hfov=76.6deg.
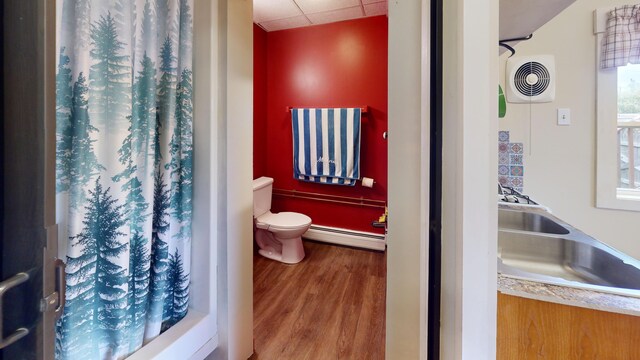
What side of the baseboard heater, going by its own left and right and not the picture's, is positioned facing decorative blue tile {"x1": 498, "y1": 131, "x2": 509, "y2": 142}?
left

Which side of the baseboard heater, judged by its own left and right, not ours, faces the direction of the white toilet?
front

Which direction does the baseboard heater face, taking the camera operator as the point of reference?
facing the viewer and to the left of the viewer

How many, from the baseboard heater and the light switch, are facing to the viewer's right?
0

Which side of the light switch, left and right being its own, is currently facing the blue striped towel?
right

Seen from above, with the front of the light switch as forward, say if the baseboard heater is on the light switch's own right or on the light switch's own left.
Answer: on the light switch's own right

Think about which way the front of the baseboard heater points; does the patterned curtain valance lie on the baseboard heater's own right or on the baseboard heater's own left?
on the baseboard heater's own left

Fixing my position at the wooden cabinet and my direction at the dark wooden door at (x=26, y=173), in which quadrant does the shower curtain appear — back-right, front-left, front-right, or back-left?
front-right

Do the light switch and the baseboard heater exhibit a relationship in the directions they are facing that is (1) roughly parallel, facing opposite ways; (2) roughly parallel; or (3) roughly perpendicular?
roughly parallel

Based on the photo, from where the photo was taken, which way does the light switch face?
toward the camera
